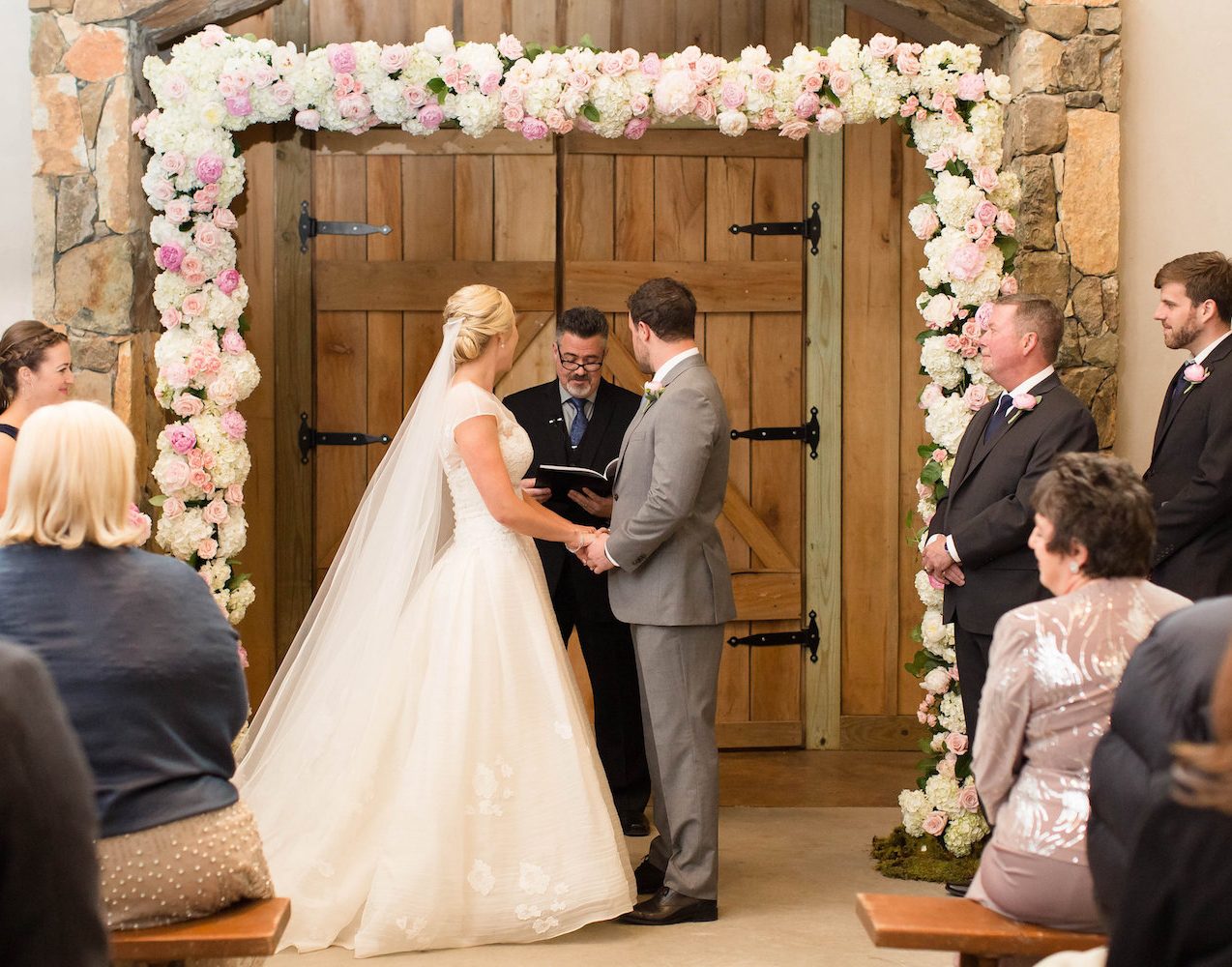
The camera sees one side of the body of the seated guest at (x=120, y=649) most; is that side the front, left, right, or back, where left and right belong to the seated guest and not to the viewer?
back

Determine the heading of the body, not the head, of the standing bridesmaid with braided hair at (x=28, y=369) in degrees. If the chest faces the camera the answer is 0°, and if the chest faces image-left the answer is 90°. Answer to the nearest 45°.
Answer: approximately 270°

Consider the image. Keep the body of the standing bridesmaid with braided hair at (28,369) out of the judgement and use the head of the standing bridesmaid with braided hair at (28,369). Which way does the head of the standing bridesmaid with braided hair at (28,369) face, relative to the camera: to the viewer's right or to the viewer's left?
to the viewer's right

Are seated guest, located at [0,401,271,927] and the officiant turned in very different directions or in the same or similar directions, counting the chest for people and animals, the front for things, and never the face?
very different directions

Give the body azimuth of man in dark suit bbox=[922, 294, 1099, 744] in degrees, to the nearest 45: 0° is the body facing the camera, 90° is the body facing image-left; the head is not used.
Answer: approximately 45°

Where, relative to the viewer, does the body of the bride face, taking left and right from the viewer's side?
facing to the right of the viewer

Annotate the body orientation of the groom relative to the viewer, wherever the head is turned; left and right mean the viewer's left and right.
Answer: facing to the left of the viewer

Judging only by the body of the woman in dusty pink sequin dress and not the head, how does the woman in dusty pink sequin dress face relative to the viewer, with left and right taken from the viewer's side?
facing away from the viewer and to the left of the viewer

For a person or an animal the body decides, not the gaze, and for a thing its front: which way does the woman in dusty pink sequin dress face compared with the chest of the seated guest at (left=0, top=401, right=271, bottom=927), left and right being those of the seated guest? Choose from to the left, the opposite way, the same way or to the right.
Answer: the same way

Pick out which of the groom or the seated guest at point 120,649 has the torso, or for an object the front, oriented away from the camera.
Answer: the seated guest

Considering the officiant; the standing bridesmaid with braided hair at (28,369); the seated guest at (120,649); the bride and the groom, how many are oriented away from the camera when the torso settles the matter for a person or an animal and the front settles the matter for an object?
1

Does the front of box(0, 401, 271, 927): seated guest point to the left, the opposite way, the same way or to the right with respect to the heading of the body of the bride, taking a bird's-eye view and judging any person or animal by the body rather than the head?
to the left

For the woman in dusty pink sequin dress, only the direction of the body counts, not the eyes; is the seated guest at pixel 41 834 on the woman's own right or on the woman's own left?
on the woman's own left

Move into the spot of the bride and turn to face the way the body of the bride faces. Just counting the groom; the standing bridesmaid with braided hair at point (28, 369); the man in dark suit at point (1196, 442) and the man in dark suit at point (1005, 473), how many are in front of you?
3

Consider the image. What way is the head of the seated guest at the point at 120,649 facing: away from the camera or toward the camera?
away from the camera

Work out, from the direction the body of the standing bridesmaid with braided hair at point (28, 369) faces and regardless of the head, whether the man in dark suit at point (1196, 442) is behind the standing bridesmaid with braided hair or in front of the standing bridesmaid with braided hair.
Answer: in front

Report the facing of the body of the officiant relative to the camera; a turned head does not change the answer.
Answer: toward the camera

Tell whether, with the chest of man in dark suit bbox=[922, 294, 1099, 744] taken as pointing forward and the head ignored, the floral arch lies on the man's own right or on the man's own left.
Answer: on the man's own right
